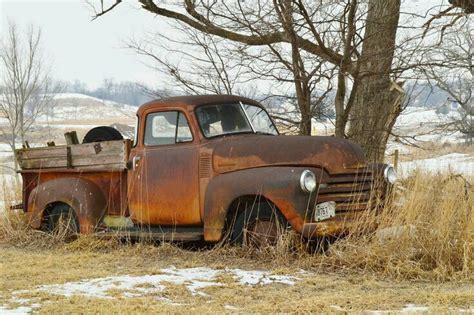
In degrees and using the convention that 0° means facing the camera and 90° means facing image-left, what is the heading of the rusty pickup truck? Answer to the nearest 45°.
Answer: approximately 315°

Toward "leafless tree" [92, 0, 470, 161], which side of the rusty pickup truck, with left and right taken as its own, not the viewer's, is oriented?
left
